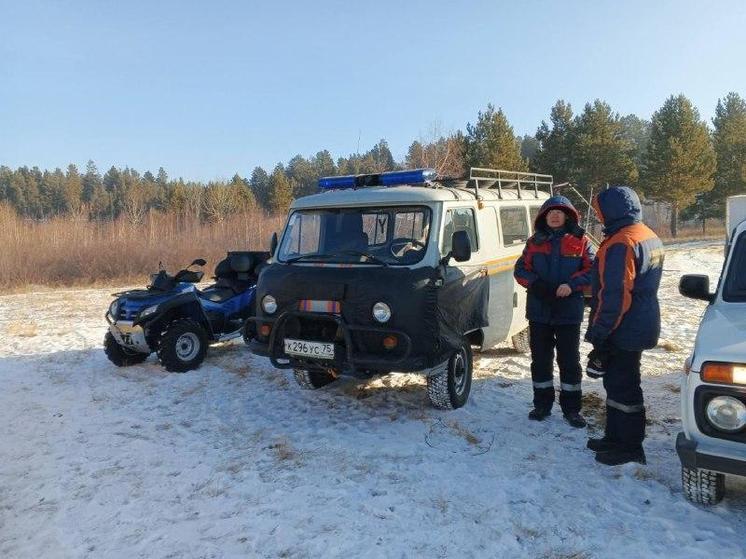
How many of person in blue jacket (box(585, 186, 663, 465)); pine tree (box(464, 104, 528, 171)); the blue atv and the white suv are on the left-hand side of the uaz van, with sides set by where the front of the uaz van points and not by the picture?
2

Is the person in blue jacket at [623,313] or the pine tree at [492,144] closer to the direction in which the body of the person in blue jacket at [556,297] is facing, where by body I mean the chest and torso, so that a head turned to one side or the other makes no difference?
the person in blue jacket

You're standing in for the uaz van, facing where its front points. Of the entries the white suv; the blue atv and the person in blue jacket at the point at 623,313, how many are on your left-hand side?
2

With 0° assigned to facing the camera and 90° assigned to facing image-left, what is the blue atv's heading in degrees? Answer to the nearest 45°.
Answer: approximately 45°

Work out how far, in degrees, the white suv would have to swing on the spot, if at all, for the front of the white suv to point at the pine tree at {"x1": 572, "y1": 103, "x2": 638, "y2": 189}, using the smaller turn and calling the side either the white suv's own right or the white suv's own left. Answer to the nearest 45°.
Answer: approximately 180°

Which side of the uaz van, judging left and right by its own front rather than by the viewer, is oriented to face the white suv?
left

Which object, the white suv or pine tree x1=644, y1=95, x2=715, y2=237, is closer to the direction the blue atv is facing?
the white suv

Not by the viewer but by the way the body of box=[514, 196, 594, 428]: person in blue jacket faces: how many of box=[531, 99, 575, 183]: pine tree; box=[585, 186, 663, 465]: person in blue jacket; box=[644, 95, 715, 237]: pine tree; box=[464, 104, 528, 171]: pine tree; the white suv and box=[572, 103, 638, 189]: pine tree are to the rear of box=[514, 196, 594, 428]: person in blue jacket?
4

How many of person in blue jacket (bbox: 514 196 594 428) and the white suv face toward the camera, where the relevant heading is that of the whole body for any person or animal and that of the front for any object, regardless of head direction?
2
